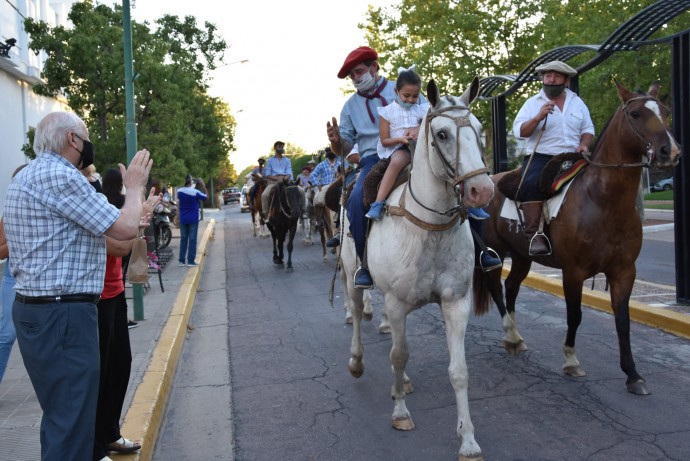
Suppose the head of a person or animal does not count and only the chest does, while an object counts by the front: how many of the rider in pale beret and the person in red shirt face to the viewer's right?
1

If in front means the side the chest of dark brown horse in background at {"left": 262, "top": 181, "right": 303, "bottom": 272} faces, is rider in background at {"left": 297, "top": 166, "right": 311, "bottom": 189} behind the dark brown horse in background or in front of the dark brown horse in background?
behind

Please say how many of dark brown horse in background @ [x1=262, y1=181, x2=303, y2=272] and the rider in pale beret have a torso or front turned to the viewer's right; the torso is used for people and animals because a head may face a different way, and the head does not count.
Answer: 0

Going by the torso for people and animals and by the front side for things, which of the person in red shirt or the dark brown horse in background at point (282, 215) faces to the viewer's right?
the person in red shirt

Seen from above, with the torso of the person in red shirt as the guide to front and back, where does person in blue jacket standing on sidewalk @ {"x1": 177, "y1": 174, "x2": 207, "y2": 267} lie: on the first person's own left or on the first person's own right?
on the first person's own left

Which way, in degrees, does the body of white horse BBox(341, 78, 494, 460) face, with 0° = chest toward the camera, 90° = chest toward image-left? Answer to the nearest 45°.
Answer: approximately 315°

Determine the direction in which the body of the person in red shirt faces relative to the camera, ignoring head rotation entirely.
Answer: to the viewer's right

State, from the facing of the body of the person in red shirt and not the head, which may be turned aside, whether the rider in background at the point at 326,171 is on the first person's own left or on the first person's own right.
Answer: on the first person's own left

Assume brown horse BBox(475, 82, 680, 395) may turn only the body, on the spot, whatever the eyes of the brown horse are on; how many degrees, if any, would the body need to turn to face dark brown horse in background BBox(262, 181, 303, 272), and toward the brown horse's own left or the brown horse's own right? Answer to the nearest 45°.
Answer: approximately 180°

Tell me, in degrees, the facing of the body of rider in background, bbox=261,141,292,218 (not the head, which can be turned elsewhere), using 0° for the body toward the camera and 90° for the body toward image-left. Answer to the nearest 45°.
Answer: approximately 0°

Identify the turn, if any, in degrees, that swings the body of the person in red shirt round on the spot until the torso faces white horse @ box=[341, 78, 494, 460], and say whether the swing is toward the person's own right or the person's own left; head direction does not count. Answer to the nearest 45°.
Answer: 0° — they already face it

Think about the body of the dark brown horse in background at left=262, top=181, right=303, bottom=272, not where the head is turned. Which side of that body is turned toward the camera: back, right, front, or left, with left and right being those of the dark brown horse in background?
front
